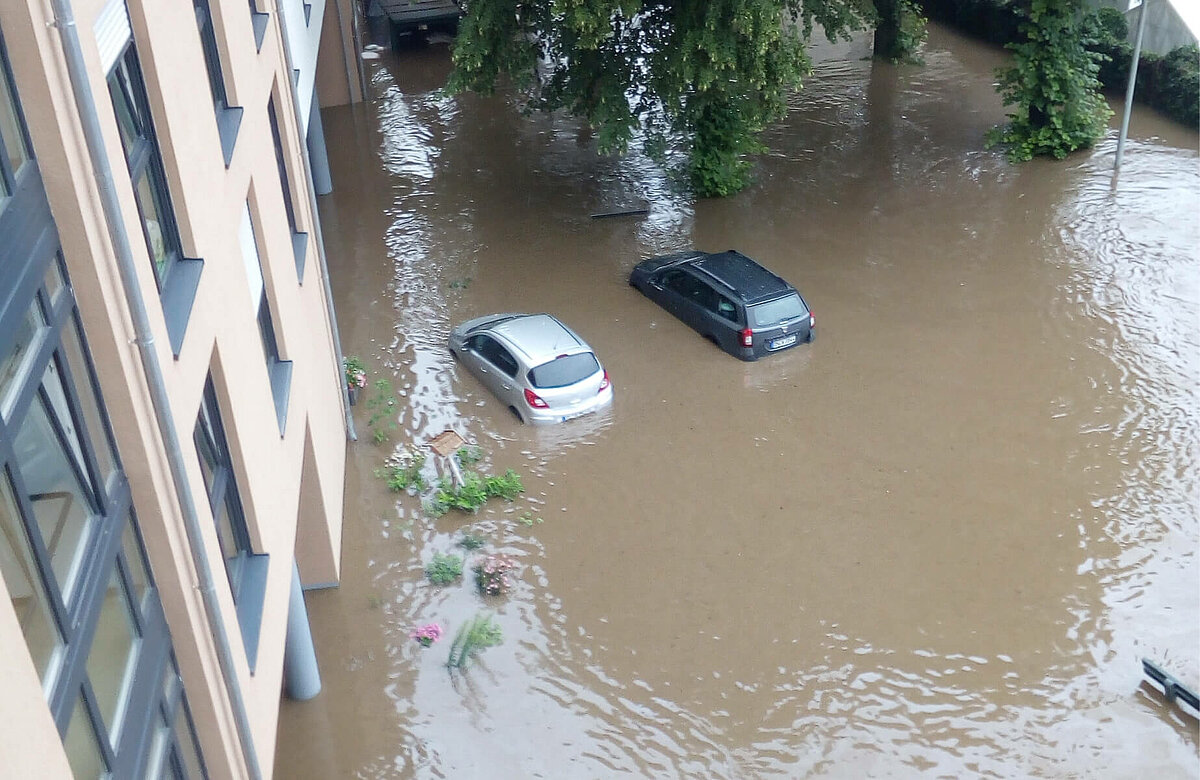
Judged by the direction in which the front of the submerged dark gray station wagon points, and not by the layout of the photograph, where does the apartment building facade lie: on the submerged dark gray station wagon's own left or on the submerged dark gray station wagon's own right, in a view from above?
on the submerged dark gray station wagon's own left

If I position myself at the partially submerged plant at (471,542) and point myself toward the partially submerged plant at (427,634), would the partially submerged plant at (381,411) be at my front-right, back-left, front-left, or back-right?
back-right

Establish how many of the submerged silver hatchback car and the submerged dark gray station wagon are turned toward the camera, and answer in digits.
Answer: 0

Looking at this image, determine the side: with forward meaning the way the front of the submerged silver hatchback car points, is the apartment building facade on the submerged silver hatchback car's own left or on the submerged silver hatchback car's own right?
on the submerged silver hatchback car's own left

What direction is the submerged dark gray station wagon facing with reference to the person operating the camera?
facing away from the viewer and to the left of the viewer

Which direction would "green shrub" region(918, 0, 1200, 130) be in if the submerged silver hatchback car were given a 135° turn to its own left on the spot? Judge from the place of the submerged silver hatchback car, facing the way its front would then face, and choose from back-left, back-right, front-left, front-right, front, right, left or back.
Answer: back-left

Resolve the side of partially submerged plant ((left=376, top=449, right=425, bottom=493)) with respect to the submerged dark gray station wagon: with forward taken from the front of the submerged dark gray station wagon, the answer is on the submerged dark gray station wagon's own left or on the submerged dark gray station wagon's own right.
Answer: on the submerged dark gray station wagon's own left

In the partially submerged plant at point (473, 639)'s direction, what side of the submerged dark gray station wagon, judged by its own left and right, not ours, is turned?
left

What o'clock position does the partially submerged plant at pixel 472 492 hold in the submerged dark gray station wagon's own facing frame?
The partially submerged plant is roughly at 9 o'clock from the submerged dark gray station wagon.

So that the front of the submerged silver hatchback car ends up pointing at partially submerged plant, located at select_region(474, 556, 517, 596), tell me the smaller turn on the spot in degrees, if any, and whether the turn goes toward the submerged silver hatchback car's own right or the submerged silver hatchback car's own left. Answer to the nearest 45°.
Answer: approximately 135° to the submerged silver hatchback car's own left

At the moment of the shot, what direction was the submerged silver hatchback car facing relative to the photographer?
facing away from the viewer and to the left of the viewer

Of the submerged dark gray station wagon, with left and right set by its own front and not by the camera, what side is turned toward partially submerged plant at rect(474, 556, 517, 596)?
left

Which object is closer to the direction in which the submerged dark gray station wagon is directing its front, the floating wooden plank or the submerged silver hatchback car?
the floating wooden plank

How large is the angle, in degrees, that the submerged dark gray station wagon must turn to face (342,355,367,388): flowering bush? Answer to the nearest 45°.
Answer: approximately 45° to its left

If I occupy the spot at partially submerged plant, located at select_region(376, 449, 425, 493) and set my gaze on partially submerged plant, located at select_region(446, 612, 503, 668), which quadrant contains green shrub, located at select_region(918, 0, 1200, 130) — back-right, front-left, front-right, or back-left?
back-left
